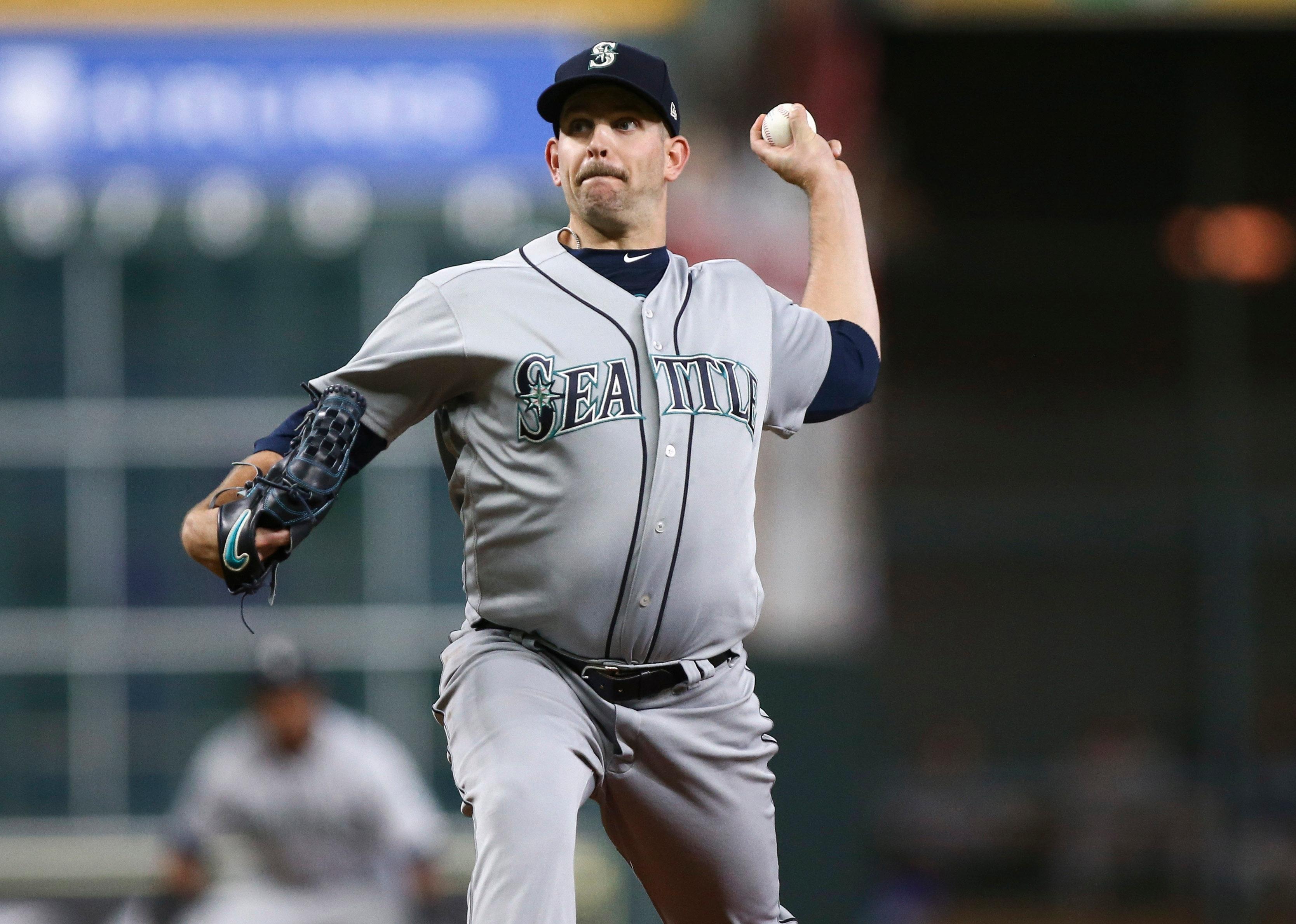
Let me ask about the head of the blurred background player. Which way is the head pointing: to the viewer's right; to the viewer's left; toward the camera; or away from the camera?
toward the camera

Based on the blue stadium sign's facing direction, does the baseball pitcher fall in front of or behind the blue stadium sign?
in front

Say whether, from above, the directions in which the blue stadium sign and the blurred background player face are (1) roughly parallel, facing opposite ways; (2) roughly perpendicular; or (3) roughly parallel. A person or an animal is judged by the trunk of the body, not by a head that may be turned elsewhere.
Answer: roughly parallel

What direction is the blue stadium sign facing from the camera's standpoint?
toward the camera

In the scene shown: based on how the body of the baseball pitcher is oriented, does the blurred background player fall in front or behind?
behind

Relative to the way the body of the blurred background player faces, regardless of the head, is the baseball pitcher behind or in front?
in front

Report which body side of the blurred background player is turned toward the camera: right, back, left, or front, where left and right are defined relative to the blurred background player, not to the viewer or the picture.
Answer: front

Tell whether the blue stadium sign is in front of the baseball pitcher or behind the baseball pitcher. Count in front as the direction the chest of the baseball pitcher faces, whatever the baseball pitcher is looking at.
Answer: behind

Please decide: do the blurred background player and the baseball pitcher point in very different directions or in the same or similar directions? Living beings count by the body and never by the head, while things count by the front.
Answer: same or similar directions
